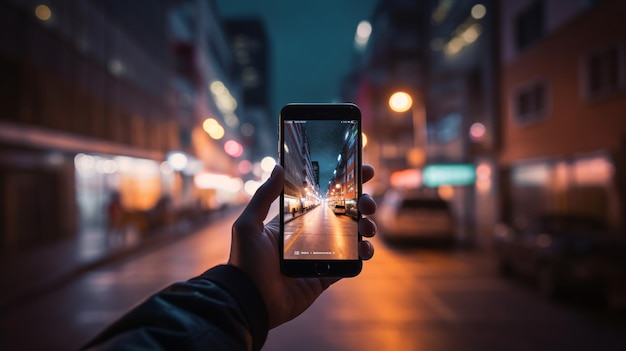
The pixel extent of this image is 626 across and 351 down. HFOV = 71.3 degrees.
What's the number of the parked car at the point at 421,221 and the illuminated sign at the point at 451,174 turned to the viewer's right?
0

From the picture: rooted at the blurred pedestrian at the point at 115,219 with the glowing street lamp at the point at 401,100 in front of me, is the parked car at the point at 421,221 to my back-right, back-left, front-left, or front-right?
front-right

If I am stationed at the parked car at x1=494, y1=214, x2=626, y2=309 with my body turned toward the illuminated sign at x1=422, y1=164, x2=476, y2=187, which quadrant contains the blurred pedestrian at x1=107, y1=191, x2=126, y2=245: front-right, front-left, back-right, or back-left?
front-left

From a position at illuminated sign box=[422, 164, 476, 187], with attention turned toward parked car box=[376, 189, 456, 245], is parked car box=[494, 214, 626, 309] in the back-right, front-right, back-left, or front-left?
front-left

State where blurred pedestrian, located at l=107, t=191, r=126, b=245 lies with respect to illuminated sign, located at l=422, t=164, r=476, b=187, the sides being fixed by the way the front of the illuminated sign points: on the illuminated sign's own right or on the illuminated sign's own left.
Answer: on the illuminated sign's own right

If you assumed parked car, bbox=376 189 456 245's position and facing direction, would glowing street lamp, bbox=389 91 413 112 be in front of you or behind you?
in front

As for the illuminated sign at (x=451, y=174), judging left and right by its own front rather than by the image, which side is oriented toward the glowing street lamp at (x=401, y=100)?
right
